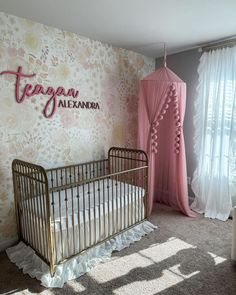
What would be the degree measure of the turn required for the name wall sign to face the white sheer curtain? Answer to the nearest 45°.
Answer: approximately 45° to its left

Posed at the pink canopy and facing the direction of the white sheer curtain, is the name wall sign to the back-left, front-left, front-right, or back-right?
back-right

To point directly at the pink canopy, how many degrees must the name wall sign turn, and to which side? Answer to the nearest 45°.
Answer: approximately 45° to its left

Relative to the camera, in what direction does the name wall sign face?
facing the viewer and to the right of the viewer

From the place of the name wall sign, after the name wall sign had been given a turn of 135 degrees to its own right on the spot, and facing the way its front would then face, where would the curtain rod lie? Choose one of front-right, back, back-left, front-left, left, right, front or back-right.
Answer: back
